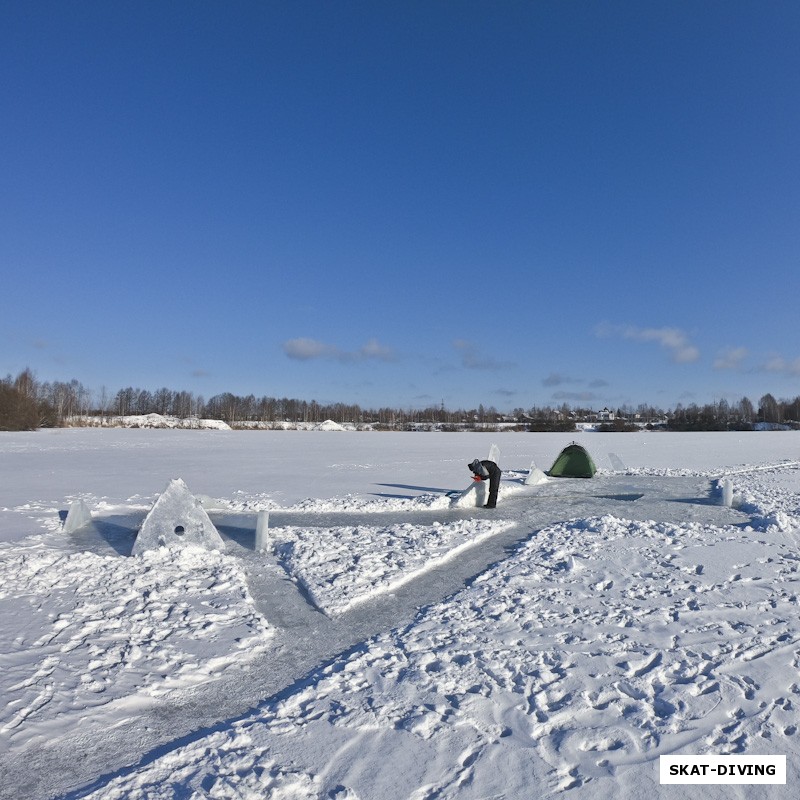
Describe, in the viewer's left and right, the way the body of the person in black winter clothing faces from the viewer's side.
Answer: facing to the left of the viewer

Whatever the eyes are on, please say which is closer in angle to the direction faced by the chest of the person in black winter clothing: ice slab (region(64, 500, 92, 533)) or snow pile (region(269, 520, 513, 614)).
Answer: the ice slab

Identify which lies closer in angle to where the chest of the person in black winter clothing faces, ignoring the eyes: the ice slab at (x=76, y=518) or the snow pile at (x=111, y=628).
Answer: the ice slab

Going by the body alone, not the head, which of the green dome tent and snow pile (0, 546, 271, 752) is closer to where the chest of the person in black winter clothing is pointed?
the snow pile

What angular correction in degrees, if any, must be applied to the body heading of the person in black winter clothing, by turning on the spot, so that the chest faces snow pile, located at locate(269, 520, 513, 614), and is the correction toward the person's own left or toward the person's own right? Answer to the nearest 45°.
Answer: approximately 90° to the person's own left

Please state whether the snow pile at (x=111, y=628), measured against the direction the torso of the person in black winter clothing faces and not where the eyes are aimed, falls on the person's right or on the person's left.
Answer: on the person's left

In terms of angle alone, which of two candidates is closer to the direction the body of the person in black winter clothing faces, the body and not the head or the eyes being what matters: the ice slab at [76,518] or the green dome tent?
the ice slab

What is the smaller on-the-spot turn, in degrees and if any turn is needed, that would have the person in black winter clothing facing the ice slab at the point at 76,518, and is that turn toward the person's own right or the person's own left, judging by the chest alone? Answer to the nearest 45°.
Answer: approximately 45° to the person's own left

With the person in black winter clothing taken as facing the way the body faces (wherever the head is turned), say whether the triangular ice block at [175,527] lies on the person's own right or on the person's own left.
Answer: on the person's own left
